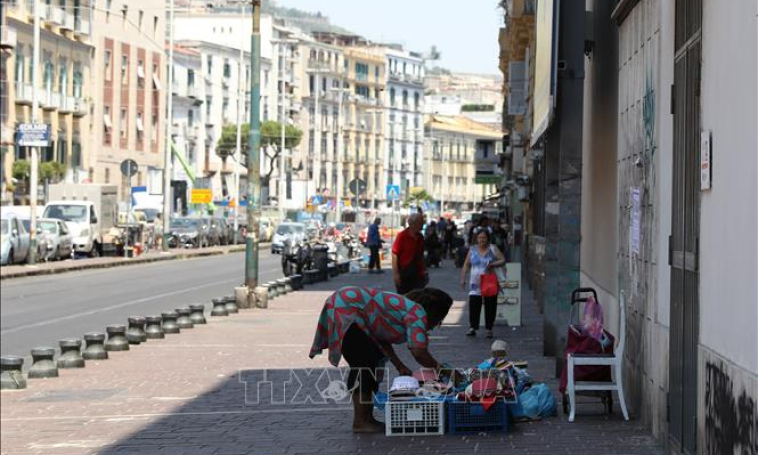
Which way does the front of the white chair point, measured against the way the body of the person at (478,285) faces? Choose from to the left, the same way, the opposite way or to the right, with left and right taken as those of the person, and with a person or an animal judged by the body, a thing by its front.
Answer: to the right

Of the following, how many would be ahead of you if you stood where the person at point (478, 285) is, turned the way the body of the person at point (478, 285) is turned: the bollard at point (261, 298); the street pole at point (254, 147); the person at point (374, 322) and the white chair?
2

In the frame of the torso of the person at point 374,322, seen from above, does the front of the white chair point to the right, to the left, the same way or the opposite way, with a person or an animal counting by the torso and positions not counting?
the opposite way

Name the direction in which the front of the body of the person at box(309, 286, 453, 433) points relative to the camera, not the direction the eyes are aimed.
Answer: to the viewer's right

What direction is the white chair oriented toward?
to the viewer's left

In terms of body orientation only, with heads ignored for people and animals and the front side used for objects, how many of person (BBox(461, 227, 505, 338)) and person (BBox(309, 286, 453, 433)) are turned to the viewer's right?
1

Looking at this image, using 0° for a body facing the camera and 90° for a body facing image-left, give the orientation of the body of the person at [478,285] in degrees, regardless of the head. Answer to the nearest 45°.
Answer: approximately 0°

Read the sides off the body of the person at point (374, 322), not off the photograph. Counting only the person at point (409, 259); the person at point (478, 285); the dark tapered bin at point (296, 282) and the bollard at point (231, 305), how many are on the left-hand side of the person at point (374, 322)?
4

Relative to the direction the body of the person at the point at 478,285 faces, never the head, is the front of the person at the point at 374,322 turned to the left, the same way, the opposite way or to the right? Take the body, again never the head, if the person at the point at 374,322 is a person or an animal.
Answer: to the left

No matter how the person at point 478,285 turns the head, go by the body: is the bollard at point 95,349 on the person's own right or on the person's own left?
on the person's own right

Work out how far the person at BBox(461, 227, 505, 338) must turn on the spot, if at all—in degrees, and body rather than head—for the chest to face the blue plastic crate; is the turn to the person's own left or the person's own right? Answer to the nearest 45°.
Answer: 0° — they already face it
